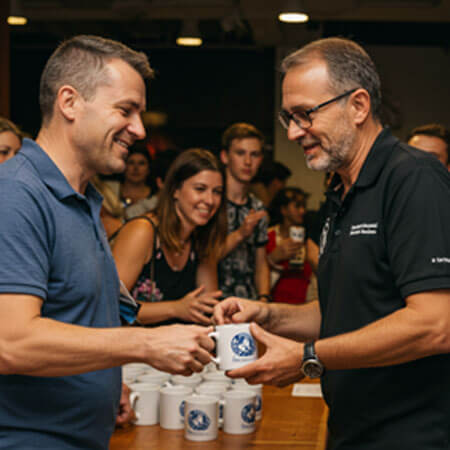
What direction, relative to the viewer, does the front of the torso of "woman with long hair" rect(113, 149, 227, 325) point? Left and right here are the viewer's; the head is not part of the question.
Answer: facing the viewer and to the right of the viewer

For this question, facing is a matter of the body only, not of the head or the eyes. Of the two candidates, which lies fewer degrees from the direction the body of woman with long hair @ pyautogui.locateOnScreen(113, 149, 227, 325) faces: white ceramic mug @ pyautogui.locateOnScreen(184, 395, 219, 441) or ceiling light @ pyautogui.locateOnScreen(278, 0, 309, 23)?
the white ceramic mug

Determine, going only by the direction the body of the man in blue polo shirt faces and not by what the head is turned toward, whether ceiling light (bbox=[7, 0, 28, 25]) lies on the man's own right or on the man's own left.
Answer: on the man's own left

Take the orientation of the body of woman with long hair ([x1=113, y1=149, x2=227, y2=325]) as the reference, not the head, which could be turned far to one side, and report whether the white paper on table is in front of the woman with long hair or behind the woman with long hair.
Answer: in front

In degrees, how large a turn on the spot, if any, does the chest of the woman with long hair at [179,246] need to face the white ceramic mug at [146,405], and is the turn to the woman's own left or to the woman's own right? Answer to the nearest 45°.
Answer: approximately 45° to the woman's own right

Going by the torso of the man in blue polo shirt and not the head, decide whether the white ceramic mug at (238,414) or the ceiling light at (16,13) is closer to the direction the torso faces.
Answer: the white ceramic mug

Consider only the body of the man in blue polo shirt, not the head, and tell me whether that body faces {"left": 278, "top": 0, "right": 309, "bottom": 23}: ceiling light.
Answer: no

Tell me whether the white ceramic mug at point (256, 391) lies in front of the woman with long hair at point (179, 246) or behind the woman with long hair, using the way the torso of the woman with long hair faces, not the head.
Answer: in front

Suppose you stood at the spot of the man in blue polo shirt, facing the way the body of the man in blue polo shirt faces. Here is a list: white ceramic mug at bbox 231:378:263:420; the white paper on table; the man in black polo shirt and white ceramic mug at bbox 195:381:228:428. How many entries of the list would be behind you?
0

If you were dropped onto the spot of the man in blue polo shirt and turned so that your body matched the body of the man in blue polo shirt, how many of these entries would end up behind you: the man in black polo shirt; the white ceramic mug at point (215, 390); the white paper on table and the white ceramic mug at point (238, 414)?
0

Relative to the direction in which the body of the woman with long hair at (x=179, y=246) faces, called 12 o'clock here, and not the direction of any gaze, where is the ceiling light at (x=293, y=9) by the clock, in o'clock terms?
The ceiling light is roughly at 8 o'clock from the woman with long hair.

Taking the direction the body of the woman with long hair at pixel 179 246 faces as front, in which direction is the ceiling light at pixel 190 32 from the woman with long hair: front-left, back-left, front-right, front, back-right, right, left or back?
back-left

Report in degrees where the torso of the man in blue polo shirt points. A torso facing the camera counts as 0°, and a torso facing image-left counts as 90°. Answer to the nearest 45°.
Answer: approximately 270°

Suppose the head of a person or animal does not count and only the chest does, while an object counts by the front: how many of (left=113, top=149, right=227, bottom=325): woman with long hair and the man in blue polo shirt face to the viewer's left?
0
